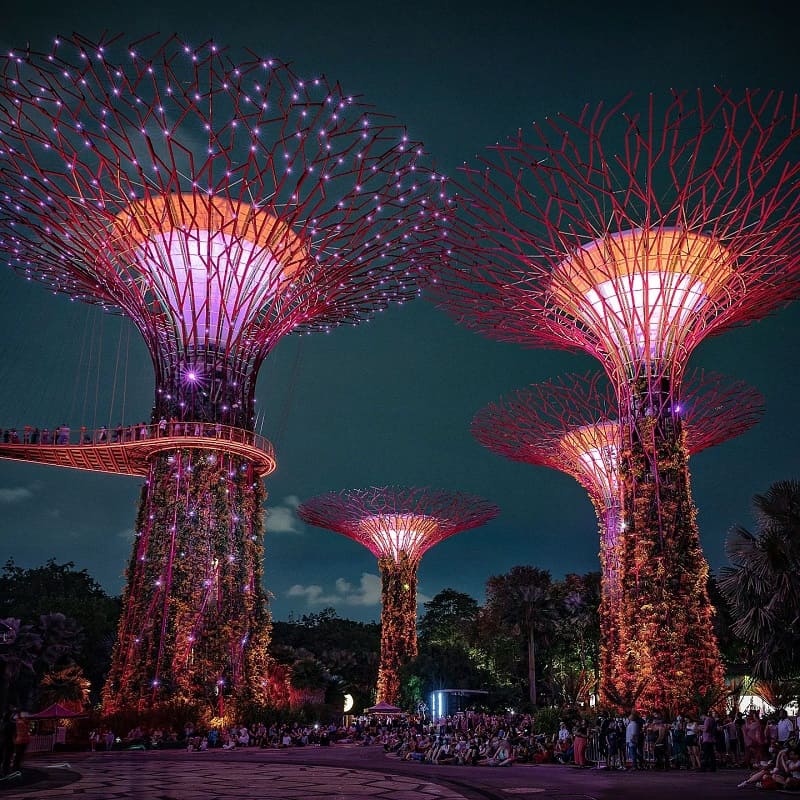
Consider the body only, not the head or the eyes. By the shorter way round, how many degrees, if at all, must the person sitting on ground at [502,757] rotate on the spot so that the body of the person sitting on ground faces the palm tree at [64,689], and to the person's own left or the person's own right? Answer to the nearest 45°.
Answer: approximately 90° to the person's own right

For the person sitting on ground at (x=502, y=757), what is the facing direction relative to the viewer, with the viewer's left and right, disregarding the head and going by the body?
facing the viewer and to the left of the viewer

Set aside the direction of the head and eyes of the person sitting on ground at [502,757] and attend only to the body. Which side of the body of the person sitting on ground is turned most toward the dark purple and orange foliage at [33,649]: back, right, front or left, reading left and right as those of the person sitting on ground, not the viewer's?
right

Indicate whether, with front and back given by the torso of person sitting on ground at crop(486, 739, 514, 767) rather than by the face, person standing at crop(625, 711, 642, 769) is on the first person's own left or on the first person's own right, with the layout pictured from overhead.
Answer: on the first person's own left

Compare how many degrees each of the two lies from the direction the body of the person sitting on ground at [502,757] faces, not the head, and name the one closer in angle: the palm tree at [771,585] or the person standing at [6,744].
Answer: the person standing

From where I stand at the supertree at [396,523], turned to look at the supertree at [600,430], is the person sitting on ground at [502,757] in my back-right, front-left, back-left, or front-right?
front-right
